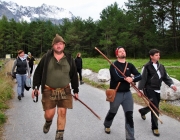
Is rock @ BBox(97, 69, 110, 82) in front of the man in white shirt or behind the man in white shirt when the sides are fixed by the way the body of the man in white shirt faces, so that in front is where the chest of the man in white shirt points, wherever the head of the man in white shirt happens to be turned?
behind

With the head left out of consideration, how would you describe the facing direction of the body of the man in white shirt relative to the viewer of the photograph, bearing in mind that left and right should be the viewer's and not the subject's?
facing the viewer and to the right of the viewer

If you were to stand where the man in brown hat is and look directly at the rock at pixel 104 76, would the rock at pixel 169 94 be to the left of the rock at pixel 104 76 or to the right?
right

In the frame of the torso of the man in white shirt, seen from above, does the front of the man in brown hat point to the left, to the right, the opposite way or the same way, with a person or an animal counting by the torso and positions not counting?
the same way

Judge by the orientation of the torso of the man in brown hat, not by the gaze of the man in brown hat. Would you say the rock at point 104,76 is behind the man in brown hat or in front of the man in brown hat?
behind

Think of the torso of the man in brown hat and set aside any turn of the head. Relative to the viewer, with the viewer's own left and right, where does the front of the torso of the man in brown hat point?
facing the viewer

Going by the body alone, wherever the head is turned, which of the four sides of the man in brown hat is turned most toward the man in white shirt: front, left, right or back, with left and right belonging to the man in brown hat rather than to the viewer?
left

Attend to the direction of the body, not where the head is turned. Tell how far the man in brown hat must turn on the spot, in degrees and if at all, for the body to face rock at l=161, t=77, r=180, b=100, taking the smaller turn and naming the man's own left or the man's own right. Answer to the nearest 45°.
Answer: approximately 135° to the man's own left

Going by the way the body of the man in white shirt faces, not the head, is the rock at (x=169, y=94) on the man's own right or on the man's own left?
on the man's own left

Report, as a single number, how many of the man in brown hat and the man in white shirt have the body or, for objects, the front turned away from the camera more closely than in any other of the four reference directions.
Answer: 0
